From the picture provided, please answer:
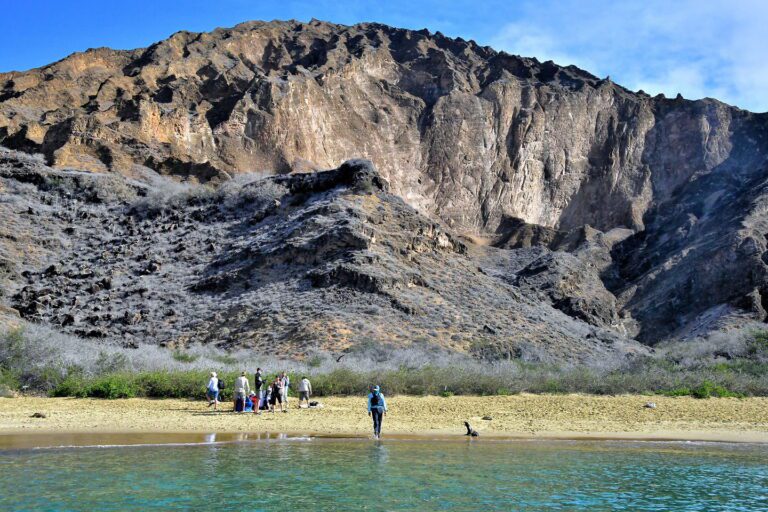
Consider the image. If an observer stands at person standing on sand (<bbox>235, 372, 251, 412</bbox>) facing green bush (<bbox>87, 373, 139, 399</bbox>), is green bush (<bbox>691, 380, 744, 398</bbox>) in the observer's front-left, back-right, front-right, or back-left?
back-right
